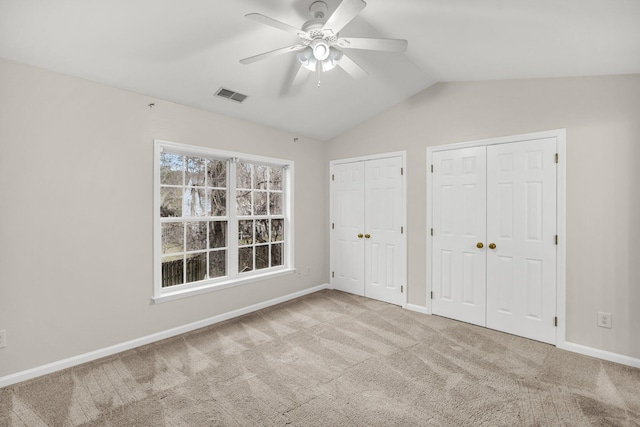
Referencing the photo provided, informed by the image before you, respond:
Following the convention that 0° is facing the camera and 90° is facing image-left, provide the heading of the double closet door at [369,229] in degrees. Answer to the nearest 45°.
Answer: approximately 45°

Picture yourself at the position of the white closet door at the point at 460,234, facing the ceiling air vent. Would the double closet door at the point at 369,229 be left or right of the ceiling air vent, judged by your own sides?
right

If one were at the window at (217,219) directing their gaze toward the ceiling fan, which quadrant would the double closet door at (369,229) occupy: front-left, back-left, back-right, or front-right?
front-left

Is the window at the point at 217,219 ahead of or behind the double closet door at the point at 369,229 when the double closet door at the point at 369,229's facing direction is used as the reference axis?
ahead

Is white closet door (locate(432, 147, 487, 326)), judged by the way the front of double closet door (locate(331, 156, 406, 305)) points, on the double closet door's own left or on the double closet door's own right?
on the double closet door's own left

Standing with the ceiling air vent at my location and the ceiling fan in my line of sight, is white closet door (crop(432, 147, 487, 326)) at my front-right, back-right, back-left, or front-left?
front-left

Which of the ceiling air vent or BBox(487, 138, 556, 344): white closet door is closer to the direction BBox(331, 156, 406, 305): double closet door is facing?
the ceiling air vent

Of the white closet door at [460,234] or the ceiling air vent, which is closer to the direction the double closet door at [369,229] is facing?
the ceiling air vent

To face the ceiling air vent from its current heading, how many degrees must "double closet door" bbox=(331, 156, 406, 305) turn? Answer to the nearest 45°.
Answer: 0° — it already faces it

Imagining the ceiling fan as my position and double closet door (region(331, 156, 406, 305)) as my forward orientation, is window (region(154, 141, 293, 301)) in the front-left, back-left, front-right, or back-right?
front-left

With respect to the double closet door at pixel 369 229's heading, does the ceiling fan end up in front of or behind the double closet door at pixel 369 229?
in front
